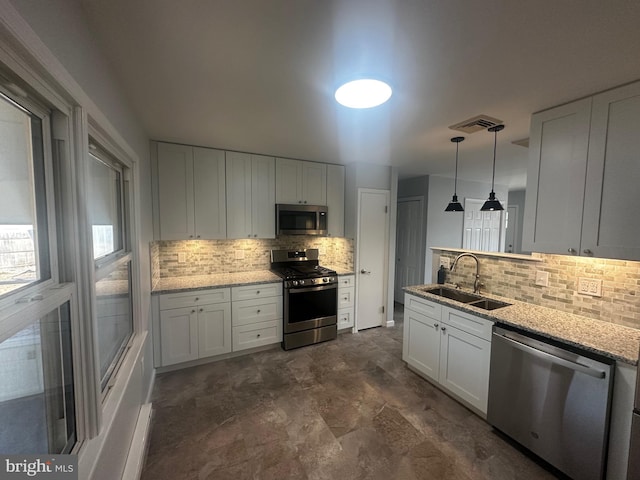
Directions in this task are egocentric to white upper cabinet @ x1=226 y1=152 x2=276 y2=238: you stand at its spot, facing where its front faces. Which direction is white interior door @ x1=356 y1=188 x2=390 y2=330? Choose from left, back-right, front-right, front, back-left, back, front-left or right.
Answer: left

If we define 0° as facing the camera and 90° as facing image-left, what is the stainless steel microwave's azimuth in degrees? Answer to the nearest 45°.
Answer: approximately 0°

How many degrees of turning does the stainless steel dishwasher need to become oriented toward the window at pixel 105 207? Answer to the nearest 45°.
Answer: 0° — it already faces it

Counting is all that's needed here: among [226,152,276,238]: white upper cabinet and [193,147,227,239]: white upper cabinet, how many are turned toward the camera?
2

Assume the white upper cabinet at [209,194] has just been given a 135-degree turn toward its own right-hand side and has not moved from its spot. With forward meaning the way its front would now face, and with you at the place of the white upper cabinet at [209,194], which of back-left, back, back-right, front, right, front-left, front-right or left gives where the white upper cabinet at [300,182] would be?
back-right

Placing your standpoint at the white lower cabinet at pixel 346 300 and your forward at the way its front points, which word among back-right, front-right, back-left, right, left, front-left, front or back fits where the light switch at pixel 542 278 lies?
front

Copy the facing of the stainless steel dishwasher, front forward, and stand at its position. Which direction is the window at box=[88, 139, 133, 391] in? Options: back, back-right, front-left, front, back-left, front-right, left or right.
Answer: front

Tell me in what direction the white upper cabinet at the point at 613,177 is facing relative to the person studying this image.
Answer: facing the viewer and to the left of the viewer

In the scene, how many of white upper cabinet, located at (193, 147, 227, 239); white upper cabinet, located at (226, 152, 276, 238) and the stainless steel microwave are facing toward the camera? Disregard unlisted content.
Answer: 3

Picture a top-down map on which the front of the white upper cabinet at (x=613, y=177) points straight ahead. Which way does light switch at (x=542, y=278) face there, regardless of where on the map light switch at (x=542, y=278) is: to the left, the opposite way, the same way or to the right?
the same way

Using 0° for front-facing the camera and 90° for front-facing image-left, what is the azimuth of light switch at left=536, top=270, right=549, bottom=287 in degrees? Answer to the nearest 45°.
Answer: approximately 45°

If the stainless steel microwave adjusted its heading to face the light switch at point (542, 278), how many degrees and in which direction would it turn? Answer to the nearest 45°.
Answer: approximately 45° to its left

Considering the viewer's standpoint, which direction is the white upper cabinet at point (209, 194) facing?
facing the viewer

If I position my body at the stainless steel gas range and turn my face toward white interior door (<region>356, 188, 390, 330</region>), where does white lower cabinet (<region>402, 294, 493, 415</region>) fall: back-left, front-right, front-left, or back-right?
front-right

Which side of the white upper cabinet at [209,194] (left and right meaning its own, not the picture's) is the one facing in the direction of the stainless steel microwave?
left

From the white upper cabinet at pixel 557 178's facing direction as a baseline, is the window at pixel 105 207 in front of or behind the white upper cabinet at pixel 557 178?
in front

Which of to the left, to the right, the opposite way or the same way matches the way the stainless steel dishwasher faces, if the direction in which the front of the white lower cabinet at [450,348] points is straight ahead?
the same way

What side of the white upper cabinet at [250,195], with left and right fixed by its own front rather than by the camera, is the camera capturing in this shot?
front

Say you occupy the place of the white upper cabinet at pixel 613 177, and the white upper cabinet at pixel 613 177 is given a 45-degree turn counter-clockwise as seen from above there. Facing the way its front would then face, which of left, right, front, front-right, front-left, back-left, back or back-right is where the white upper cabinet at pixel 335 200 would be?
right

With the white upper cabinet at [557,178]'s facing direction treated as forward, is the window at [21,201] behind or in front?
in front

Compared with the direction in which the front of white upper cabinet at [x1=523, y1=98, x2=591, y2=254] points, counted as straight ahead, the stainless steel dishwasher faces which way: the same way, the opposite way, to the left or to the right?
the same way
